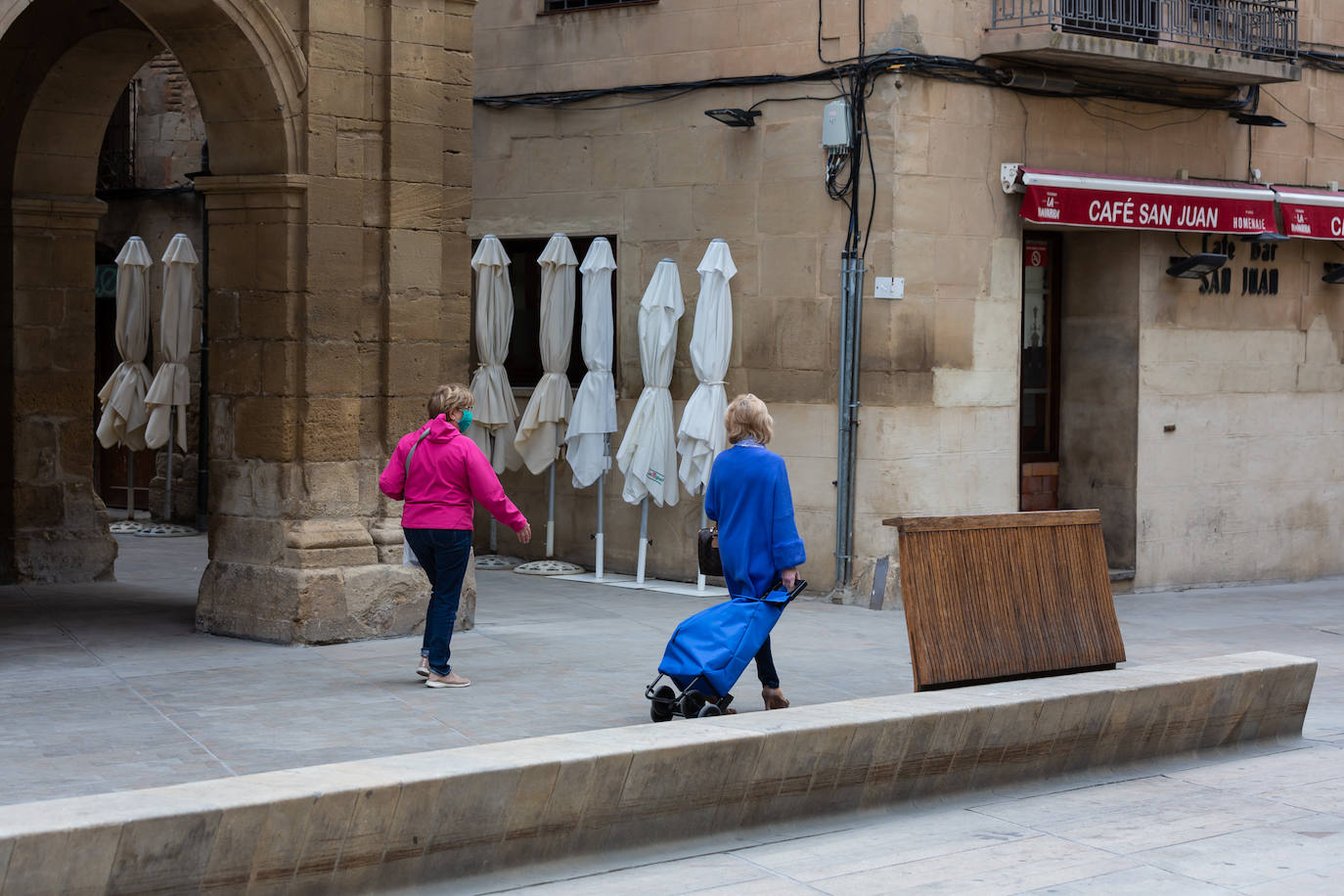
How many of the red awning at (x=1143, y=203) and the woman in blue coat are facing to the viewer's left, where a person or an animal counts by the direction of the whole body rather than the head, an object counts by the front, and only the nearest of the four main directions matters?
0

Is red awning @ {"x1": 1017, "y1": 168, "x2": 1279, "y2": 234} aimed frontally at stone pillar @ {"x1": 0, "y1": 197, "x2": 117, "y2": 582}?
no

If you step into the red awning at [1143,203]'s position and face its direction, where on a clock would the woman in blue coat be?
The woman in blue coat is roughly at 2 o'clock from the red awning.

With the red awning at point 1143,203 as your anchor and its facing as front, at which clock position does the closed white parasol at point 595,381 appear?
The closed white parasol is roughly at 4 o'clock from the red awning.

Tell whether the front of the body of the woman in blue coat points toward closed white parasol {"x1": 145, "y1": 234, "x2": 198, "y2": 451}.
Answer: no

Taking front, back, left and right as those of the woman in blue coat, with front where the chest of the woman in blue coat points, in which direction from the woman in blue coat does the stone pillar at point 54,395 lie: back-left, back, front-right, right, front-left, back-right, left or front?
left

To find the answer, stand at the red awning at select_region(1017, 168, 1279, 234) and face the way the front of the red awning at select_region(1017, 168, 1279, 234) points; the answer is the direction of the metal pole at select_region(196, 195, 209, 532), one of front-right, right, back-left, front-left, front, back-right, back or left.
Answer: back-right

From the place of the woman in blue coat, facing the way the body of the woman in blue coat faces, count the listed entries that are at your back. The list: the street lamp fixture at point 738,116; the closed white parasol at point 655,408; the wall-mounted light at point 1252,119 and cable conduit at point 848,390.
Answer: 0

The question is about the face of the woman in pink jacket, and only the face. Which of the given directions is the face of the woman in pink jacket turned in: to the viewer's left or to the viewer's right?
to the viewer's right

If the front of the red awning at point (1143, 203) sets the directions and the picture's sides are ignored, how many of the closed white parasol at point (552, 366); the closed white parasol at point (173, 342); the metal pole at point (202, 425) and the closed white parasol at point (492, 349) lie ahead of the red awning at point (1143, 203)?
0

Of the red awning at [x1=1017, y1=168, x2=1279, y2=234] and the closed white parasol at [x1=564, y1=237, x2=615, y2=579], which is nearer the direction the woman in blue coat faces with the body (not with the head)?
the red awning

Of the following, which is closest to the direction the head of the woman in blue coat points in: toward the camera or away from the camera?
away from the camera

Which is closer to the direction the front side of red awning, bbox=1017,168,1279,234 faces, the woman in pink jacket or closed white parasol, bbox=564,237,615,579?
the woman in pink jacket

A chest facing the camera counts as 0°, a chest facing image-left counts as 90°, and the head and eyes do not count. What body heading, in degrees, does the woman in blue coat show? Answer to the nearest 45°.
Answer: approximately 225°

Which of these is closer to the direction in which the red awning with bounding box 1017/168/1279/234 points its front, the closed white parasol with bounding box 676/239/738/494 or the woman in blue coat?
the woman in blue coat

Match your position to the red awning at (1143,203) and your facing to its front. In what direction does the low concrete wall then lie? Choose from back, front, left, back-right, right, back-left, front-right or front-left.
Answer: front-right
